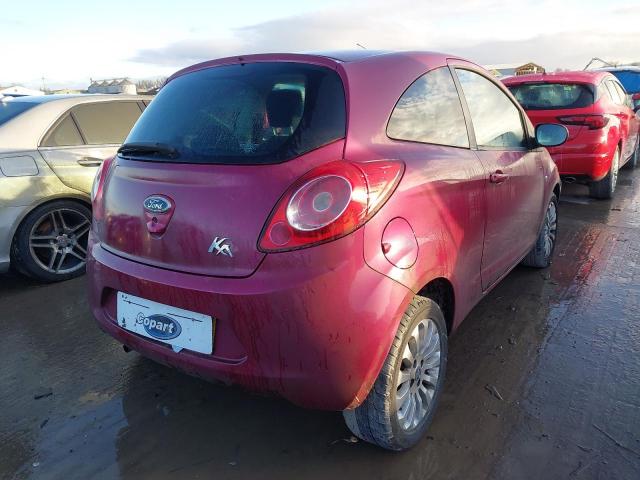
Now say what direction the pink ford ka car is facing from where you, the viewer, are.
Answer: facing away from the viewer and to the right of the viewer

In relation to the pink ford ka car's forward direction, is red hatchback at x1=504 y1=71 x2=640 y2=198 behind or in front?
in front

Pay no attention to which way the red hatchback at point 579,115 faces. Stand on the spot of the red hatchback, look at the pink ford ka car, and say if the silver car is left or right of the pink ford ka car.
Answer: right

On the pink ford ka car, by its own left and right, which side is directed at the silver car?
left

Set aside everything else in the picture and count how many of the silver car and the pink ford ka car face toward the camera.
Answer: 0

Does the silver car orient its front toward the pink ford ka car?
no
